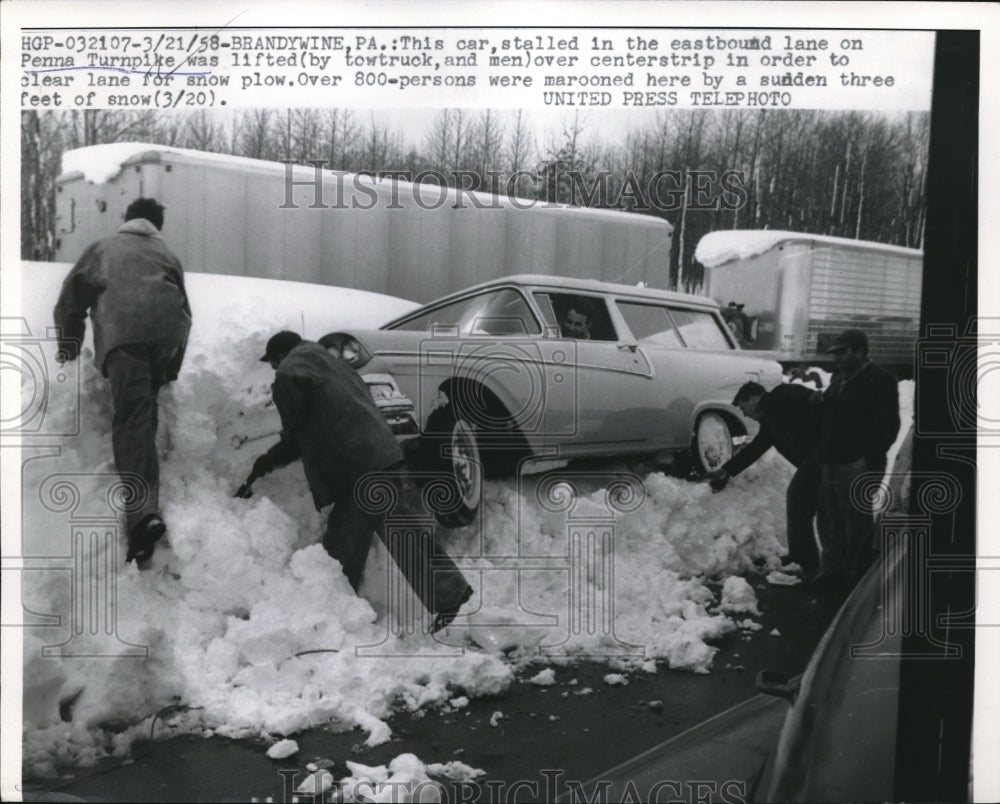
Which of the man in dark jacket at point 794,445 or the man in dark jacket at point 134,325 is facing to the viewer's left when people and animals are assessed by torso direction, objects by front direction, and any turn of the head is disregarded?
the man in dark jacket at point 794,445

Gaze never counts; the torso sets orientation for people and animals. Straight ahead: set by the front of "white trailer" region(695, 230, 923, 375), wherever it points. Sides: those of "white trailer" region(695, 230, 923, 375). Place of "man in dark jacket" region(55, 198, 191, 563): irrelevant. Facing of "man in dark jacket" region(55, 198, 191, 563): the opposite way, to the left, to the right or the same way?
to the right

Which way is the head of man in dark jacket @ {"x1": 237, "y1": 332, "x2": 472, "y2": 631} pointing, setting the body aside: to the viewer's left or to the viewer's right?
to the viewer's left

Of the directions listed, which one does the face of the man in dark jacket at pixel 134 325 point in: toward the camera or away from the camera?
away from the camera

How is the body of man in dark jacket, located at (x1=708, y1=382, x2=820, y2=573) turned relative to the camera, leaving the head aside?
to the viewer's left

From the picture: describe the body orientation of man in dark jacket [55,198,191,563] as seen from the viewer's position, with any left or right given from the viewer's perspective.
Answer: facing away from the viewer

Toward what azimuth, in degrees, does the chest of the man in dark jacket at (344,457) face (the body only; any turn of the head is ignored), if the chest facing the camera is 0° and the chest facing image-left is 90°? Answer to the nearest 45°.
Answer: approximately 135°

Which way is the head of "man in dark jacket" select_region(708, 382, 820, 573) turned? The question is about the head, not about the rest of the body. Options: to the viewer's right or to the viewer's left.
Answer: to the viewer's left

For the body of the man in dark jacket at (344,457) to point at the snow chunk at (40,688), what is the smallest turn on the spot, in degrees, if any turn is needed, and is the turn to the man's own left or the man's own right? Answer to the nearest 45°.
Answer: approximately 45° to the man's own left
